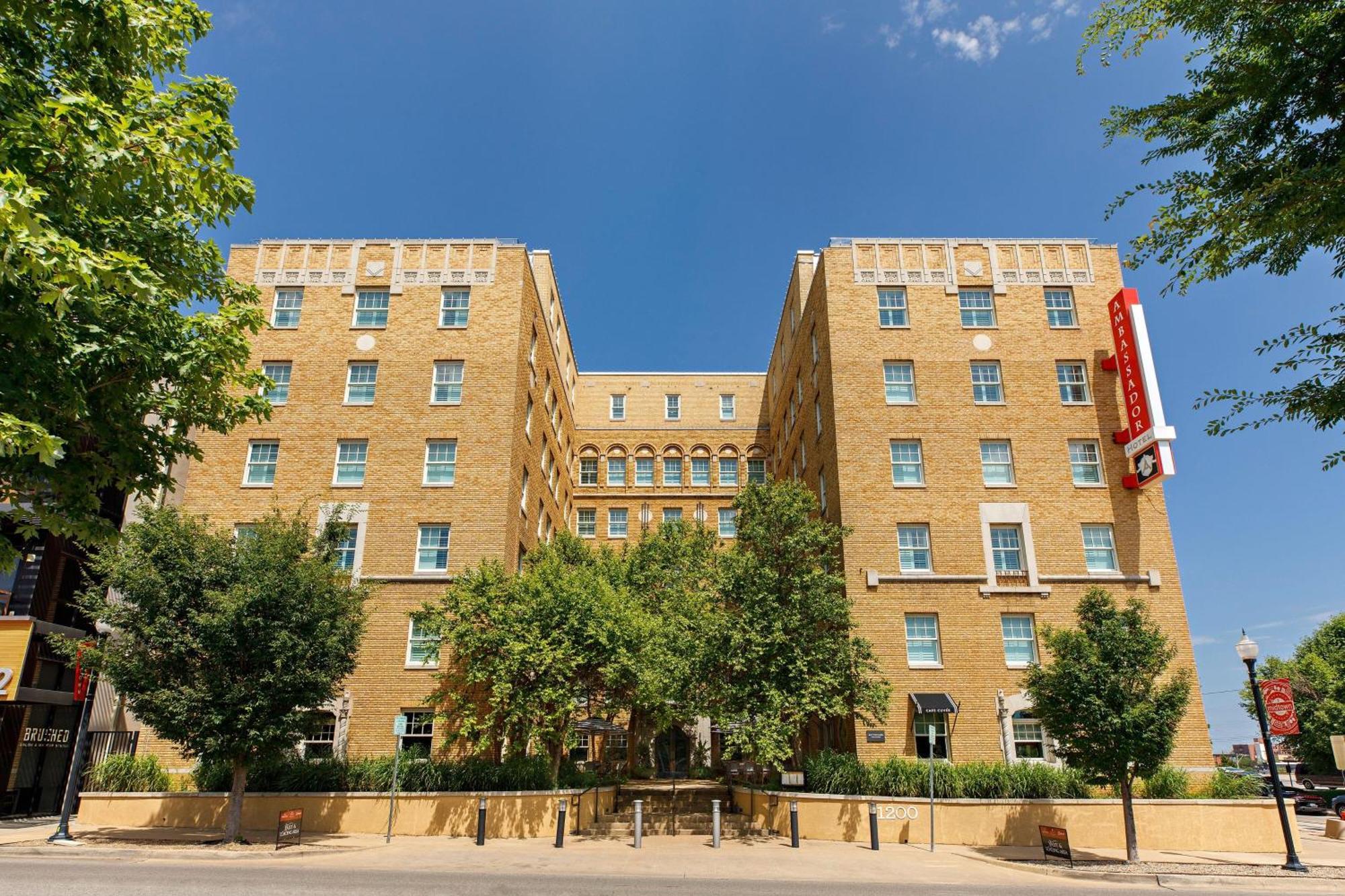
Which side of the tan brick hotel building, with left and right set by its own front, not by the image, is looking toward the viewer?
front

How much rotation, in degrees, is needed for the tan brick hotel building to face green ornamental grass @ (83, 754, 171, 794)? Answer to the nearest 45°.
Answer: approximately 90° to its right

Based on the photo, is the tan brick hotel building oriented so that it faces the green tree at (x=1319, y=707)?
no

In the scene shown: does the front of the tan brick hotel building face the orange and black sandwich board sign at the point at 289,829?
no

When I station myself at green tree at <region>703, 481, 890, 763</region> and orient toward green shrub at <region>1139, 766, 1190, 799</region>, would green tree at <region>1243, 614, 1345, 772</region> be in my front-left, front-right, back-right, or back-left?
front-left

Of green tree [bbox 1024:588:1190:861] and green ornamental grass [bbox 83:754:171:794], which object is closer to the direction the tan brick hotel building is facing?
the green tree

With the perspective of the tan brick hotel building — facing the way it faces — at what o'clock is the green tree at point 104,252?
The green tree is roughly at 1 o'clock from the tan brick hotel building.

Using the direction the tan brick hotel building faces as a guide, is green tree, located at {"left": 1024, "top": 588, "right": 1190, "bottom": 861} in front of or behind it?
in front

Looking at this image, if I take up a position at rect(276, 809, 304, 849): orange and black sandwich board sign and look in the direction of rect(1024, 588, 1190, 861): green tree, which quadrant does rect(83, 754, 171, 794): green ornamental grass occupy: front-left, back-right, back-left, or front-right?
back-left

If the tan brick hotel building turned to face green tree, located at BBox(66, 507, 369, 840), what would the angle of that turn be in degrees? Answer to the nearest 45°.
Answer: approximately 45° to its right
